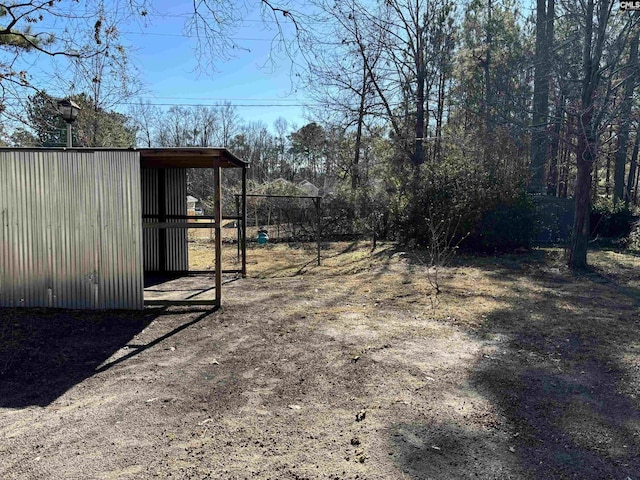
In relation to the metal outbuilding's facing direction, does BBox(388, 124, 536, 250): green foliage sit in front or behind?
in front

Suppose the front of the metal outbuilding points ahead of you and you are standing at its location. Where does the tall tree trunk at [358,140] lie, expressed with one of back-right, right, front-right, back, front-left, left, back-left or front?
front-left

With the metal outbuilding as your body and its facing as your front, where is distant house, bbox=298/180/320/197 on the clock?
The distant house is roughly at 10 o'clock from the metal outbuilding.

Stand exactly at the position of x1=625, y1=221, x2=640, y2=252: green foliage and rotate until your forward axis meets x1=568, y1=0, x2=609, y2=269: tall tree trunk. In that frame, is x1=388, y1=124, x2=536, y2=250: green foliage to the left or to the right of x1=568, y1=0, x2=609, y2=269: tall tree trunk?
right

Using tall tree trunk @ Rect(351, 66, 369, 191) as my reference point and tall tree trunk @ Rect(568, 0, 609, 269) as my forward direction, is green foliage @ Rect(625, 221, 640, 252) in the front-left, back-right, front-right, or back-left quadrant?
front-left

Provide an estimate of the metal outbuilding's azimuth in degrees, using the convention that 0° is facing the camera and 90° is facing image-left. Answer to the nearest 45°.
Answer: approximately 270°

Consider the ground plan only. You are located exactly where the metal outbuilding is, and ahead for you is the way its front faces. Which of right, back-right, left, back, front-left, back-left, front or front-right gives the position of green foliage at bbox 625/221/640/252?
front

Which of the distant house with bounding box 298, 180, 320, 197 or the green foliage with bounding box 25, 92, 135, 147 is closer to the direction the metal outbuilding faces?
the distant house

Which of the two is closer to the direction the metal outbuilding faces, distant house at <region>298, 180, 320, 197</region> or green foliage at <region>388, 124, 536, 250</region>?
the green foliage
